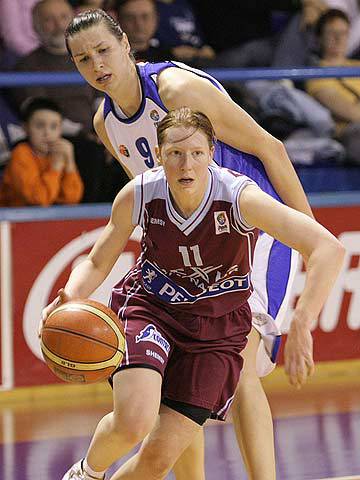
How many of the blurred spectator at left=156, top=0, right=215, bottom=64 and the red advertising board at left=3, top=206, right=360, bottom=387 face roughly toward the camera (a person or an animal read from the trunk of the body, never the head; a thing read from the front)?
2

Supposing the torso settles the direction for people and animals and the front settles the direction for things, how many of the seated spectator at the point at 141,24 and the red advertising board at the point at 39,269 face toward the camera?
2

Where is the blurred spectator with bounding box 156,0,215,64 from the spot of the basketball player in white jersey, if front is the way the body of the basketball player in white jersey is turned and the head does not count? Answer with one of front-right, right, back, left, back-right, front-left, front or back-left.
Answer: back-right

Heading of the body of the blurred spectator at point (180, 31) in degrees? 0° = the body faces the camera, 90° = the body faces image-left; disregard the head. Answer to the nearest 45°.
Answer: approximately 0°
